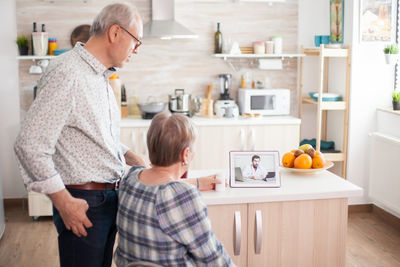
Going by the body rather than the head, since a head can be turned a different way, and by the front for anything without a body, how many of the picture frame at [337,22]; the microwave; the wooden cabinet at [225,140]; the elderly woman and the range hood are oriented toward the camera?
4

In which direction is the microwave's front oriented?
toward the camera

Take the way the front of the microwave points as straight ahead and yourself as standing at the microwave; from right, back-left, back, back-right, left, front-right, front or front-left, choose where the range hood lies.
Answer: right

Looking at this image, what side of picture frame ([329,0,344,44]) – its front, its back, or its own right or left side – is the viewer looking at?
front

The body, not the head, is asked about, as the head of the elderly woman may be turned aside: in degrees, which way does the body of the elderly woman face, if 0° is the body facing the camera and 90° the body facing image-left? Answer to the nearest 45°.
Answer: approximately 225°

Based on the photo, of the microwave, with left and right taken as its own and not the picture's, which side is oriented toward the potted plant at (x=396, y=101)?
left

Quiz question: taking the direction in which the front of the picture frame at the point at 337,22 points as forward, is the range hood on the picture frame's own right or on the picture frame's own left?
on the picture frame's own right

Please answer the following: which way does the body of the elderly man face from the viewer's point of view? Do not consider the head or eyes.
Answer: to the viewer's right

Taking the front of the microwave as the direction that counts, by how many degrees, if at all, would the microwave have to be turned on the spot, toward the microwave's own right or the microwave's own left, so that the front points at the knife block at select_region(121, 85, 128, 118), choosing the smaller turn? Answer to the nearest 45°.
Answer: approximately 90° to the microwave's own right

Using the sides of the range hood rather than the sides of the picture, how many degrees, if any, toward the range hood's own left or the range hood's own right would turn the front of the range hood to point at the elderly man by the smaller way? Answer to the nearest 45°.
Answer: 0° — it already faces them

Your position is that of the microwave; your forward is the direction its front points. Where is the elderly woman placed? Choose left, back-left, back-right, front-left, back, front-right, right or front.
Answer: front

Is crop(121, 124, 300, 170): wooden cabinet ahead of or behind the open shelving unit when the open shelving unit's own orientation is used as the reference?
ahead

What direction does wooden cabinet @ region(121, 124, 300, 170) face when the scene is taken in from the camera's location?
facing the viewer

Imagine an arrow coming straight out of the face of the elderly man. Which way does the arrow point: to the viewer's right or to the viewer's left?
to the viewer's right

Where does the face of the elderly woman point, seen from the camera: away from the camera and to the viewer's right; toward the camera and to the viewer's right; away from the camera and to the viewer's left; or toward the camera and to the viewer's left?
away from the camera and to the viewer's right
